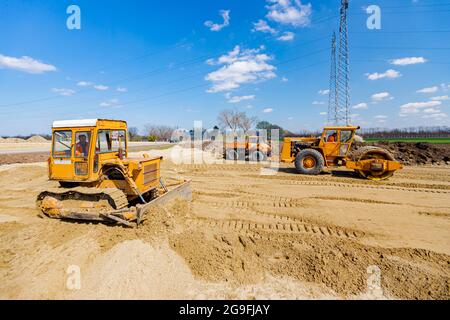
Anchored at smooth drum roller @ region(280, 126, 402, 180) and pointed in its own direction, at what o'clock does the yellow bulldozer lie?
The yellow bulldozer is roughly at 4 o'clock from the smooth drum roller.

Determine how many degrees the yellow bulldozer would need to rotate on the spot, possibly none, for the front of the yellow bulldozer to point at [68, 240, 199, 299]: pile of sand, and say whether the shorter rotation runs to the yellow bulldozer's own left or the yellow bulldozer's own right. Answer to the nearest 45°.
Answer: approximately 45° to the yellow bulldozer's own right

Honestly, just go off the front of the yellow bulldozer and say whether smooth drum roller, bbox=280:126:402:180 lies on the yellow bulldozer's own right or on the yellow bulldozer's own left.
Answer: on the yellow bulldozer's own left

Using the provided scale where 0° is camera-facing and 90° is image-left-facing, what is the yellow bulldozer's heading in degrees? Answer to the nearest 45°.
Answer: approximately 315°

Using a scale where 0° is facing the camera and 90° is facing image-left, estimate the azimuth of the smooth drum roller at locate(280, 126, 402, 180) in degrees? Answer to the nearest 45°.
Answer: approximately 270°

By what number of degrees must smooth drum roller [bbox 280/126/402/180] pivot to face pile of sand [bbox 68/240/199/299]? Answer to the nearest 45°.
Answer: approximately 90° to its right
